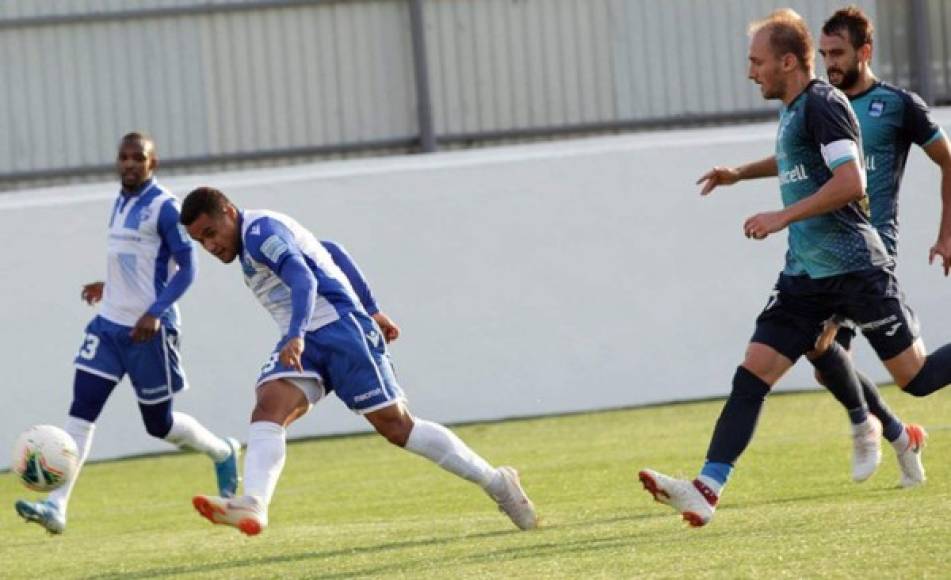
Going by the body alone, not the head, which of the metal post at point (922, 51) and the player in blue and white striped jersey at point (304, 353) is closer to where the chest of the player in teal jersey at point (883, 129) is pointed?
the player in blue and white striped jersey

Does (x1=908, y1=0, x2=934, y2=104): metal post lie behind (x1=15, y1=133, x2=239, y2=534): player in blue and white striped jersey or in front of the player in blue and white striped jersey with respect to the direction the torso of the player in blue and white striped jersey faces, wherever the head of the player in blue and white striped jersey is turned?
behind

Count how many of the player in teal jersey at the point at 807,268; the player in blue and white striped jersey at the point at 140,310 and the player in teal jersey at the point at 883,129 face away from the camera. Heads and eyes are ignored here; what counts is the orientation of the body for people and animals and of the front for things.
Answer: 0

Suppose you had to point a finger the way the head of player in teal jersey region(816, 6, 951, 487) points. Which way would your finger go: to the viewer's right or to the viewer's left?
to the viewer's left

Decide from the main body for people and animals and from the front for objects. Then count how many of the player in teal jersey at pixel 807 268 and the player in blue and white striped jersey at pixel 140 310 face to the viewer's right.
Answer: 0

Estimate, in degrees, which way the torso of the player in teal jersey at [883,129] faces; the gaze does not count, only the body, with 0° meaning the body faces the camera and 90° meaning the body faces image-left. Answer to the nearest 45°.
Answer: approximately 45°

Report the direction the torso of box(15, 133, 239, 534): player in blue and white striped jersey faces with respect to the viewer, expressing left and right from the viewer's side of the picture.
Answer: facing the viewer and to the left of the viewer

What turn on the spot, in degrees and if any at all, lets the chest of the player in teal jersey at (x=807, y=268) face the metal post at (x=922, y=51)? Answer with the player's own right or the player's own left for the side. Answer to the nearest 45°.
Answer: approximately 90° to the player's own right

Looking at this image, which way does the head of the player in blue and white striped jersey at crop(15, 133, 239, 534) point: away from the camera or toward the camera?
toward the camera

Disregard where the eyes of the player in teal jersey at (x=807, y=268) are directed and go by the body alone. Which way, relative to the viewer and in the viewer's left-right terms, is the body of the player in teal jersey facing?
facing to the left of the viewer

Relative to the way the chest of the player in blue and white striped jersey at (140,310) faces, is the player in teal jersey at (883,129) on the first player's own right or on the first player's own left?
on the first player's own left

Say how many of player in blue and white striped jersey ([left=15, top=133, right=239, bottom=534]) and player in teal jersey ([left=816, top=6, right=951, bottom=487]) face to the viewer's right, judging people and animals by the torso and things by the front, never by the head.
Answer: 0

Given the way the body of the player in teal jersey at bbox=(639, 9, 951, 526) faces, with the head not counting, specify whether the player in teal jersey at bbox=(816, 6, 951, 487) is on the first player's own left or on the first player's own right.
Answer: on the first player's own right

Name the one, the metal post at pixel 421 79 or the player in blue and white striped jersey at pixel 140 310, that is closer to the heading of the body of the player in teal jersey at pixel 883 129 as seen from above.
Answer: the player in blue and white striped jersey
